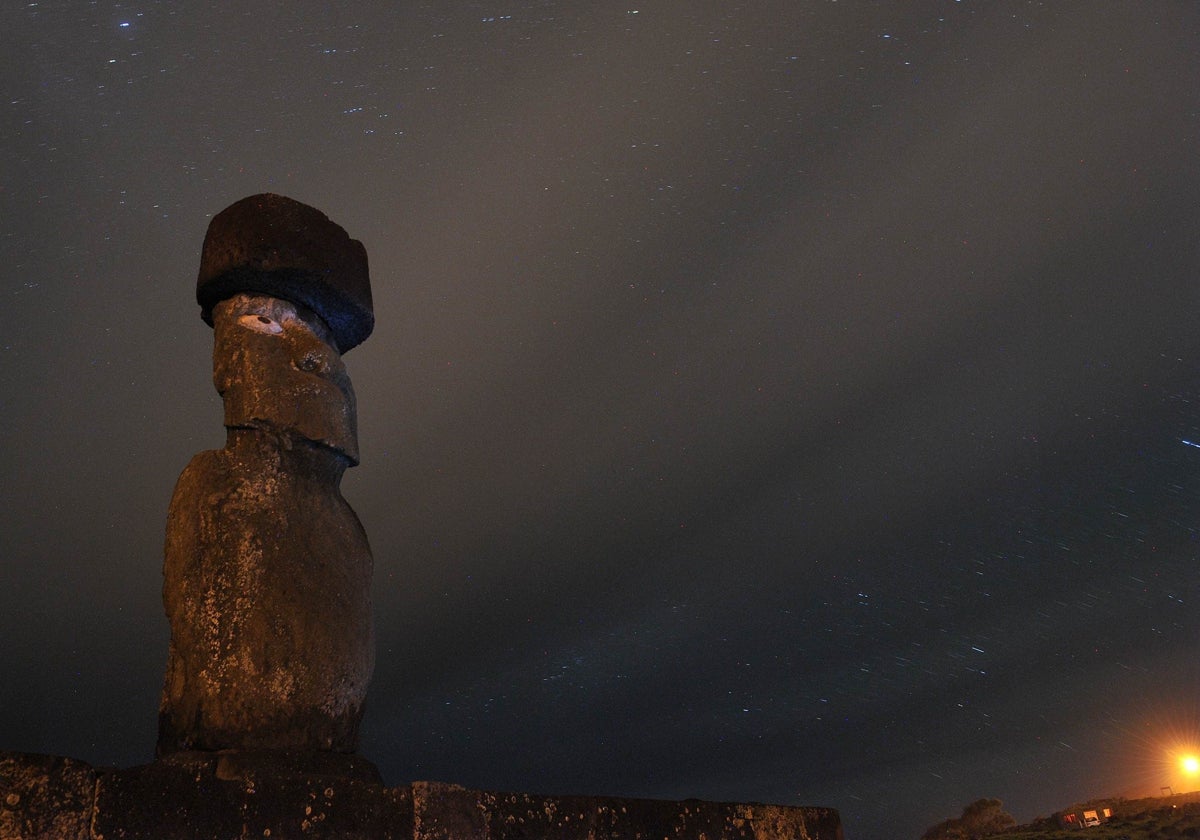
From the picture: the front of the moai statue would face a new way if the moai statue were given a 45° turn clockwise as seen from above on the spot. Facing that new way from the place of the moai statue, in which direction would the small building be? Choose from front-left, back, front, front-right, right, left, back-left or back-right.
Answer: back-left
